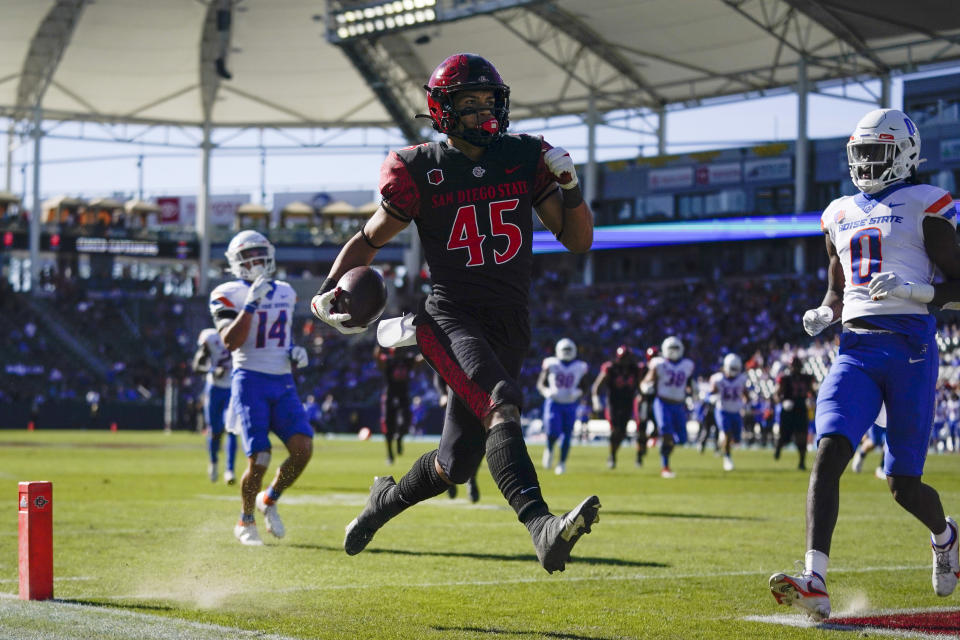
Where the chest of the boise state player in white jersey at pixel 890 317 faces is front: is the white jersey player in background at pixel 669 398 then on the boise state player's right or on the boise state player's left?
on the boise state player's right

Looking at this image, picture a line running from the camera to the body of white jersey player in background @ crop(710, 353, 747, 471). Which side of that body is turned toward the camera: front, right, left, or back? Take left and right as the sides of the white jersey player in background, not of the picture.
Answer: front

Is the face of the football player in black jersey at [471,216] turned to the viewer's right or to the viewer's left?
to the viewer's right

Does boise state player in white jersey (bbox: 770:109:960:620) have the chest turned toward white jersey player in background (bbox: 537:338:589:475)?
no

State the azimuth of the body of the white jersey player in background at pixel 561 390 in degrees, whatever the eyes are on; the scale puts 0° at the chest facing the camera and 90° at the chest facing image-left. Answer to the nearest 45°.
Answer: approximately 0°

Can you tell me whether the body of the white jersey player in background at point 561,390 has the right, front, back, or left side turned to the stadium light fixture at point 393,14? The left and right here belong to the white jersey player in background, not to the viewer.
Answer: back

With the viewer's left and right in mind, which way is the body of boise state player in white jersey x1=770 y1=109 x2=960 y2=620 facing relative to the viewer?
facing the viewer and to the left of the viewer

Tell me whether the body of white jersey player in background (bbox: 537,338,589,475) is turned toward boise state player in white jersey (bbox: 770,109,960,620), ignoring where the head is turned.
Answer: yes

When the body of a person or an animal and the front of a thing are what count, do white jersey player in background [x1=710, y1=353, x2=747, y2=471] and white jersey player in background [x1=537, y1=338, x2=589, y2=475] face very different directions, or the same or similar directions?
same or similar directions

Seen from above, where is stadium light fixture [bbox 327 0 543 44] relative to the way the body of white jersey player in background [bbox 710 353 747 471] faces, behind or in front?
behind

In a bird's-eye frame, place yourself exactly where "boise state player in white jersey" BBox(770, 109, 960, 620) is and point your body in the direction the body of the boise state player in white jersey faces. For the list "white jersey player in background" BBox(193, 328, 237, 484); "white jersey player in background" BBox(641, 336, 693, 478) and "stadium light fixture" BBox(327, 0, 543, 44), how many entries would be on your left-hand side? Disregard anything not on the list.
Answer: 0

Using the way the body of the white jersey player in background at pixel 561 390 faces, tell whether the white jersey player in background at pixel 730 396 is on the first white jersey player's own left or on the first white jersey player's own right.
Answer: on the first white jersey player's own left

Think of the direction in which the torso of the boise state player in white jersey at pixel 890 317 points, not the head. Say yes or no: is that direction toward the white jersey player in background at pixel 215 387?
no

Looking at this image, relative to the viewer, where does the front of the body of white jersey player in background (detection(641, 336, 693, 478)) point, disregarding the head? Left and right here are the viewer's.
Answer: facing the viewer

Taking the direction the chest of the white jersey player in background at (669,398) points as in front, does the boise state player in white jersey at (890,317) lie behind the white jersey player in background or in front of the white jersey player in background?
in front

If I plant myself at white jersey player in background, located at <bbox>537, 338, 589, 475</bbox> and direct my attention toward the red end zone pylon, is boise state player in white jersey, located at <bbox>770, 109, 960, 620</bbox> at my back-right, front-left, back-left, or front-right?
front-left
